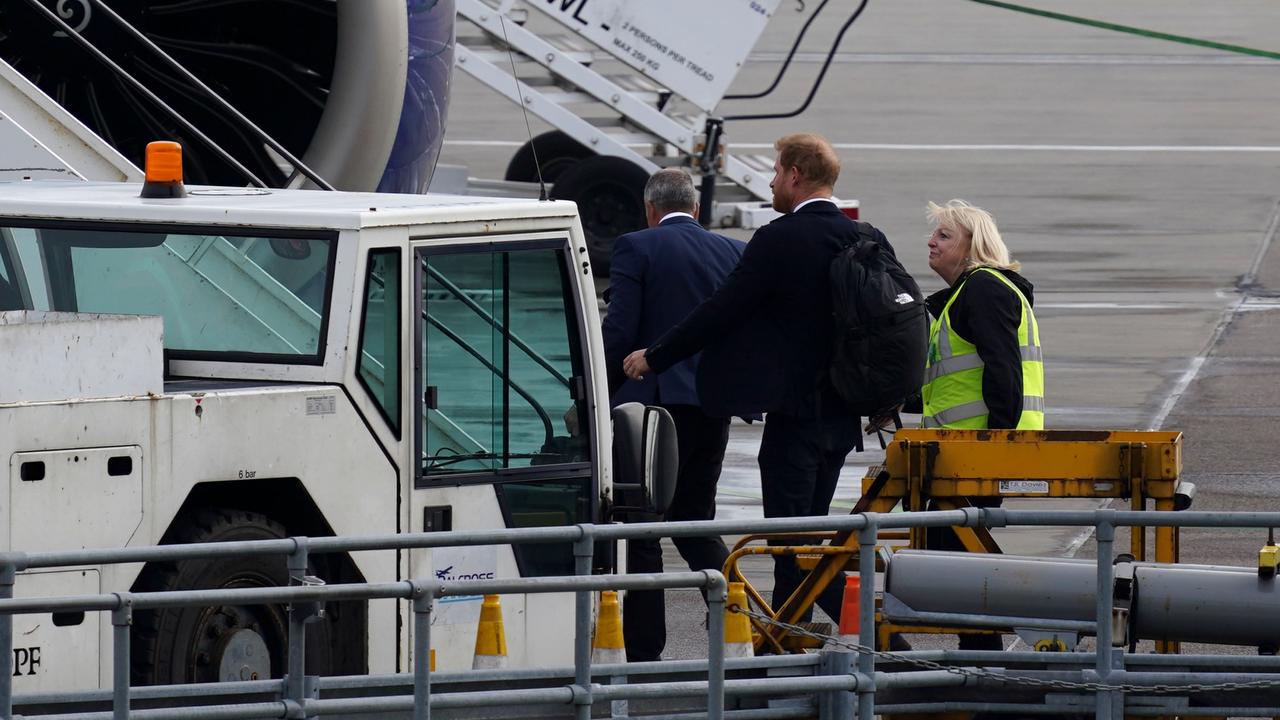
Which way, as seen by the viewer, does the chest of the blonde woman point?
to the viewer's left

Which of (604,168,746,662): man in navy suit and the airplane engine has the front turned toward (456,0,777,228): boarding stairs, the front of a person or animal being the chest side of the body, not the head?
the man in navy suit

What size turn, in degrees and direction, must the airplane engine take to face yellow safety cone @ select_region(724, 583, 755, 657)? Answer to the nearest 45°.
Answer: approximately 45° to its left

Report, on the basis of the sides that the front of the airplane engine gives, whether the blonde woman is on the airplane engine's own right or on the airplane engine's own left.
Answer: on the airplane engine's own left

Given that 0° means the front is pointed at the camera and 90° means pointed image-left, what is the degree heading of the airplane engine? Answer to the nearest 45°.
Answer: approximately 45°

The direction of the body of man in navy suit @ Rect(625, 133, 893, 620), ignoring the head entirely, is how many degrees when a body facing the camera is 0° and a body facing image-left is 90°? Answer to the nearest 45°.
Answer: approximately 135°

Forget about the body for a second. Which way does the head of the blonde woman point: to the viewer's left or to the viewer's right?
to the viewer's left

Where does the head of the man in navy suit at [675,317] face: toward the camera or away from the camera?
away from the camera

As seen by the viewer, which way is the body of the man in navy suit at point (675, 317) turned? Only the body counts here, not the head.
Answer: away from the camera
